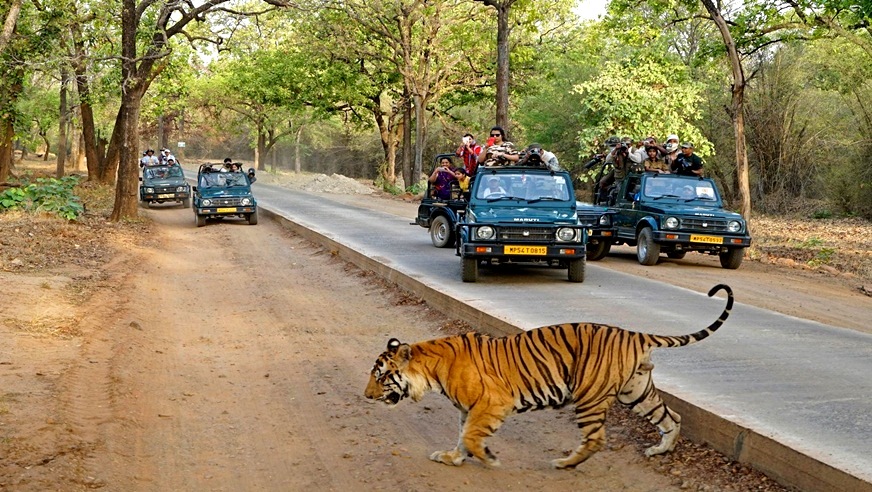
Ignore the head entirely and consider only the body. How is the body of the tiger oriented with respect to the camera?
to the viewer's left

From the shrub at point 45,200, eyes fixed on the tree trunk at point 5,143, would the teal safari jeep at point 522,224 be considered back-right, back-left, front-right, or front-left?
back-right

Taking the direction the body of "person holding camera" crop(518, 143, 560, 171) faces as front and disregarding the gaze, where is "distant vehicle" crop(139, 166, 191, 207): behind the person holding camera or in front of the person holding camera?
behind

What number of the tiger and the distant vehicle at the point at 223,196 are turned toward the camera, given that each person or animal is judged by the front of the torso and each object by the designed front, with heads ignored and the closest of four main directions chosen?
1

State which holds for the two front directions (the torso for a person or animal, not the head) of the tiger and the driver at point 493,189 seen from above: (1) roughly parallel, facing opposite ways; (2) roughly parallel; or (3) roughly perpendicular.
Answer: roughly perpendicular

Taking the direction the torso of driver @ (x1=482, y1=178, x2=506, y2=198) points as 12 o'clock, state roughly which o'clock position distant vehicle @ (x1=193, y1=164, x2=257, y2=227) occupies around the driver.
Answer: The distant vehicle is roughly at 5 o'clock from the driver.

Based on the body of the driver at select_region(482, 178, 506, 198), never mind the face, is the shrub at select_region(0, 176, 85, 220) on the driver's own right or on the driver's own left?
on the driver's own right

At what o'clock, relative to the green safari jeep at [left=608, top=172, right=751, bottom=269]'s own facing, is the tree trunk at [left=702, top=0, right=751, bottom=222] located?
The tree trunk is roughly at 8 o'clock from the green safari jeep.

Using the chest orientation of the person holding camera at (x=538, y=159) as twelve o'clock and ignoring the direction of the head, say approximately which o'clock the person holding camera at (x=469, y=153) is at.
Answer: the person holding camera at (x=469, y=153) is roughly at 5 o'clock from the person holding camera at (x=538, y=159).

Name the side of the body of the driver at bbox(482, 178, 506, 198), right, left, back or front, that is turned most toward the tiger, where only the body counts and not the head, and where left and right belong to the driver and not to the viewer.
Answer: front

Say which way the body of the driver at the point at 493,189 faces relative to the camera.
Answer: toward the camera

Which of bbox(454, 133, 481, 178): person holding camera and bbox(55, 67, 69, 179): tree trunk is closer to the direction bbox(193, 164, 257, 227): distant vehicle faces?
the person holding camera

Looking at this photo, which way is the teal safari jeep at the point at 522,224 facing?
toward the camera

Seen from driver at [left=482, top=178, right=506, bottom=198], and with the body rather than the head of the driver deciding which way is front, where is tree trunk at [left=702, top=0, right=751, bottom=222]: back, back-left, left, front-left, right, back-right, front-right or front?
back-left
